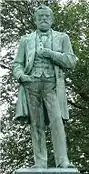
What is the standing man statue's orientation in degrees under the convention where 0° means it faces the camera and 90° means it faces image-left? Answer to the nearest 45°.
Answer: approximately 0°
